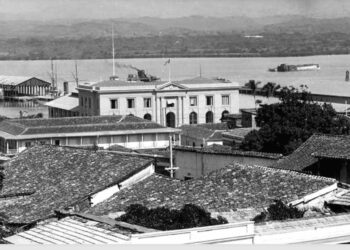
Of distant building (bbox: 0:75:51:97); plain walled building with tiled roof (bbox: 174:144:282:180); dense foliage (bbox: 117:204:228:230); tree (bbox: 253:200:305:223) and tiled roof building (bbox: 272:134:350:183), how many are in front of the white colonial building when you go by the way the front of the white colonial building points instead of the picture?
4

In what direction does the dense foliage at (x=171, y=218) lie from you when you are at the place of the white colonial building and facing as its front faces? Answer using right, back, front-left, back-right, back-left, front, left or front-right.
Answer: front

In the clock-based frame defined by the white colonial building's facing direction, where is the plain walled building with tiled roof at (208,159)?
The plain walled building with tiled roof is roughly at 12 o'clock from the white colonial building.

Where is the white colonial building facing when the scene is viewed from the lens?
facing the viewer

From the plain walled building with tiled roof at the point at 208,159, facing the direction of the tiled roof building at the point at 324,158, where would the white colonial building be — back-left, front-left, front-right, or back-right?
back-left

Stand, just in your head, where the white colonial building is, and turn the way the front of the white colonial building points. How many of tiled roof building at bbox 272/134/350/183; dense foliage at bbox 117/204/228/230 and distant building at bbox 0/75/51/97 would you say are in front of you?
2

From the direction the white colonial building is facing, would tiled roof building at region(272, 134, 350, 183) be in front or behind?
in front

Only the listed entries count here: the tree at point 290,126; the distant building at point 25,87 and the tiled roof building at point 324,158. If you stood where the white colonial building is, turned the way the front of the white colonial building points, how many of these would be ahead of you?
2

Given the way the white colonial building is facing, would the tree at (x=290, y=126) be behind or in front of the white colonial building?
in front

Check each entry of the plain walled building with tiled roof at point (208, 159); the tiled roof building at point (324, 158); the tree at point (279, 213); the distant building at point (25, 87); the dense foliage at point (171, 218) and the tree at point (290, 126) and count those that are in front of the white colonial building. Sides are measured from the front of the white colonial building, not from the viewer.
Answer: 5

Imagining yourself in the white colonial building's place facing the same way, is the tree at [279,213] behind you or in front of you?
in front
